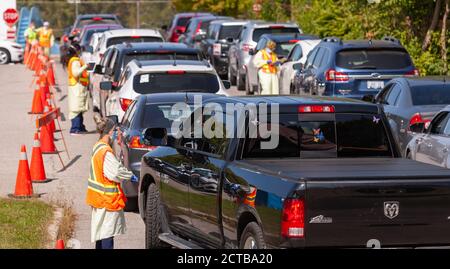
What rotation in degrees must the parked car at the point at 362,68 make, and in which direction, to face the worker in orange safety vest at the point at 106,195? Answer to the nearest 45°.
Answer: approximately 135° to its left

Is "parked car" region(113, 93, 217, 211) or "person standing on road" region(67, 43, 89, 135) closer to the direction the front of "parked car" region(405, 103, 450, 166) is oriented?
the person standing on road

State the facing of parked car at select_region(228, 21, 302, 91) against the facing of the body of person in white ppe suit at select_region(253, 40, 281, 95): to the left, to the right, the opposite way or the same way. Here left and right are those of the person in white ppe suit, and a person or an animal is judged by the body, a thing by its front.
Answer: the opposite way

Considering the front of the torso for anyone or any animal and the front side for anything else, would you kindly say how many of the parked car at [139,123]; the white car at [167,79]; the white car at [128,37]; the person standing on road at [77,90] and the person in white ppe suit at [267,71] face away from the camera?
3

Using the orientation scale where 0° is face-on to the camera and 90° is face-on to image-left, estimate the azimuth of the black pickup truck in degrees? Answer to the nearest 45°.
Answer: approximately 135°

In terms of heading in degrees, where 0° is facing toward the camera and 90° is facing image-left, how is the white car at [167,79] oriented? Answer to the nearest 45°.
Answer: approximately 180°

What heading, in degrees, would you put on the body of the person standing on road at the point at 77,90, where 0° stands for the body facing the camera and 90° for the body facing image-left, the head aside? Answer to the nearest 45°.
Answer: approximately 270°

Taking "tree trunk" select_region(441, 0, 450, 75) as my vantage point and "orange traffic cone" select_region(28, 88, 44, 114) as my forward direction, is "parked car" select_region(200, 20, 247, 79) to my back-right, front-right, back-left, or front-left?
front-right

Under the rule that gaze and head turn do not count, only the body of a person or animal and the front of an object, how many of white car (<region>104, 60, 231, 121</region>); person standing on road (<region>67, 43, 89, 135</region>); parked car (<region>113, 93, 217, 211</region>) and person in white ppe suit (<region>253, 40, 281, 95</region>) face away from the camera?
2

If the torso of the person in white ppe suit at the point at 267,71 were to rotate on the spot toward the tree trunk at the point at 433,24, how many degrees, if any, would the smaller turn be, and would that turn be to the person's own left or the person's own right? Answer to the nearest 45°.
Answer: approximately 90° to the person's own left

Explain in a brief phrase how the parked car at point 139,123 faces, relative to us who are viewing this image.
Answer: facing away from the viewer

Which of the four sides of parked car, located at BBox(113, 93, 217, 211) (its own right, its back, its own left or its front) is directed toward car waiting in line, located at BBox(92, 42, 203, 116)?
front

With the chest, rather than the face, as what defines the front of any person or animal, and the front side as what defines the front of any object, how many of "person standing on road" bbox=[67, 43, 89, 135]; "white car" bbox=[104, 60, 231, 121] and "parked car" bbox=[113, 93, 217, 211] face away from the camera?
2

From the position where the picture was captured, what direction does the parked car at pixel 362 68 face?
facing away from the viewer and to the left of the viewer
